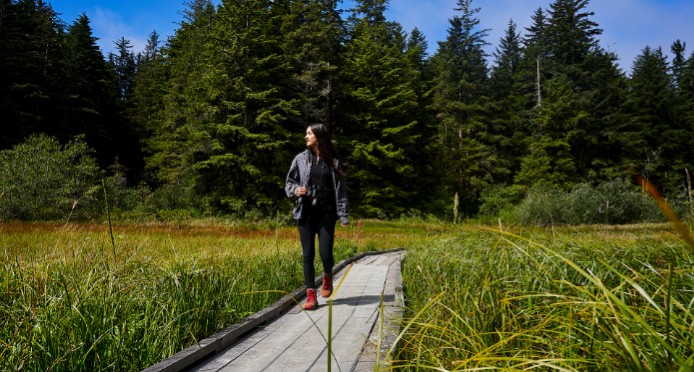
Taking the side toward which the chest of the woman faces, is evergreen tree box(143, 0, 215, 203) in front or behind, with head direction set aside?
behind

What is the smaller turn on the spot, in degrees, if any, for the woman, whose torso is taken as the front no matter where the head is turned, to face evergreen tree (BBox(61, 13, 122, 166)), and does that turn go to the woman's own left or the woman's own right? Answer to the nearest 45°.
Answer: approximately 135° to the woman's own right

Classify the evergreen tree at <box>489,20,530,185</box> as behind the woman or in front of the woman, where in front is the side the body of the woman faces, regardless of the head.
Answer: behind

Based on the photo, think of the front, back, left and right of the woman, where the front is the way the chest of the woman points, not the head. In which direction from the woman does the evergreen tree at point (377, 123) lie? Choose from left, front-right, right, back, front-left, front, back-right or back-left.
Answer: back

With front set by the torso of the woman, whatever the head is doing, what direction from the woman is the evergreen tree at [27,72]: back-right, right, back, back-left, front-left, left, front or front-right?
back-right

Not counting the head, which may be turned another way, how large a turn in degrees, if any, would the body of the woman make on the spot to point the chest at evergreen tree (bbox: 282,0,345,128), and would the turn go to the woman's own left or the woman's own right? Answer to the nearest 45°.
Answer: approximately 180°

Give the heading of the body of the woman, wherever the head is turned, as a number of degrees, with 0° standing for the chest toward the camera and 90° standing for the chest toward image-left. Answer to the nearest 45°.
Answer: approximately 0°

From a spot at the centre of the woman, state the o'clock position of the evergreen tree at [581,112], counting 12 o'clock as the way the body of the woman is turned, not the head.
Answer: The evergreen tree is roughly at 7 o'clock from the woman.

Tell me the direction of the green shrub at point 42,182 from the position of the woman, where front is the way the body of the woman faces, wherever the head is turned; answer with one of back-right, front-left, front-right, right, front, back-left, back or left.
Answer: back-right

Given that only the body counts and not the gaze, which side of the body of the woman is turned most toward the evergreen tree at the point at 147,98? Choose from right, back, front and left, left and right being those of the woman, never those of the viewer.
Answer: back
